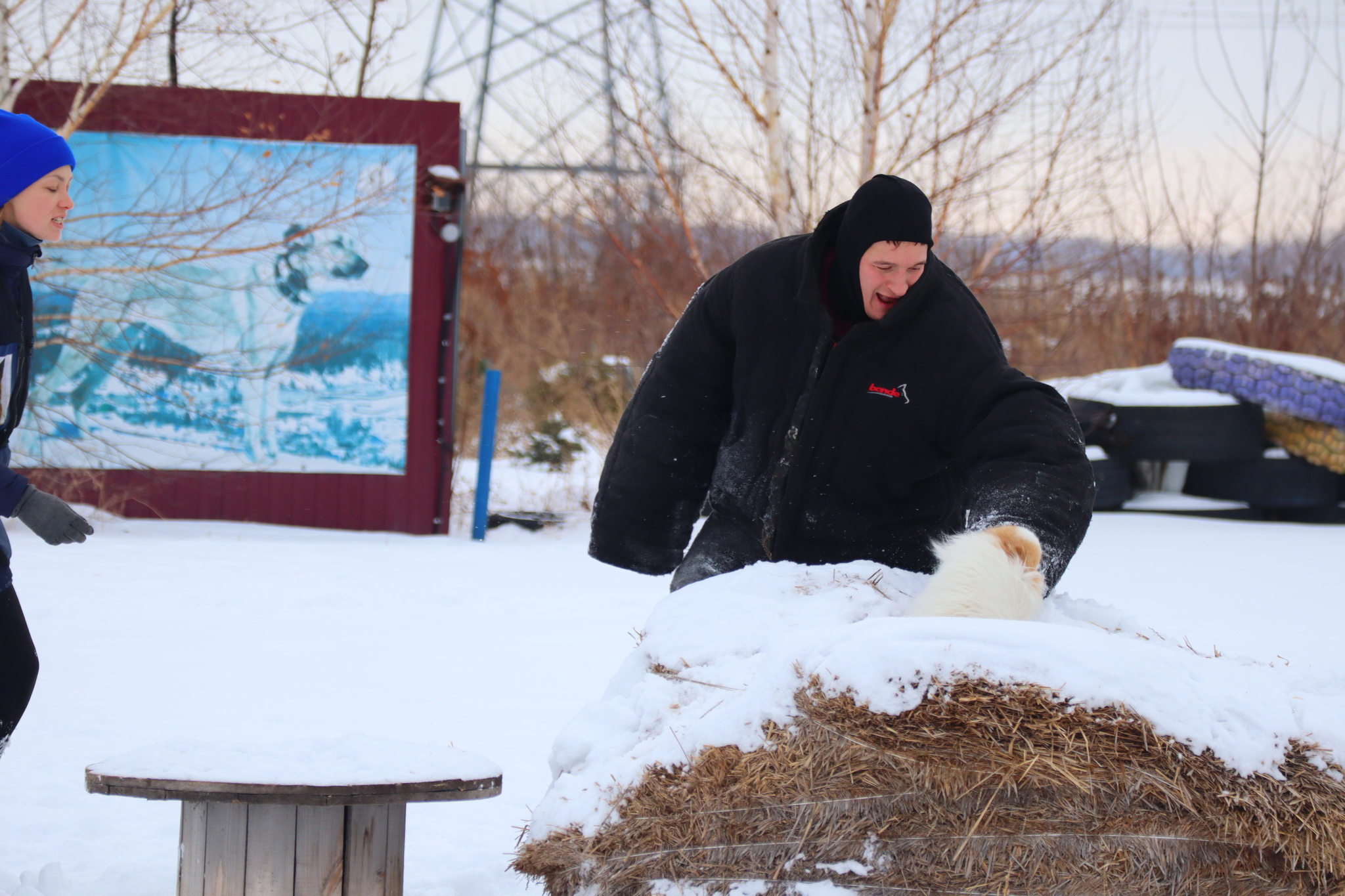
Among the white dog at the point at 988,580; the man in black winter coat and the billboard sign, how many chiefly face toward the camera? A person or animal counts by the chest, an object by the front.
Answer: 2

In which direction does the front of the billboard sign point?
toward the camera

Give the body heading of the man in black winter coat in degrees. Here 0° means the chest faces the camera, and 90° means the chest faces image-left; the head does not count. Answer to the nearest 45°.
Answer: approximately 0°

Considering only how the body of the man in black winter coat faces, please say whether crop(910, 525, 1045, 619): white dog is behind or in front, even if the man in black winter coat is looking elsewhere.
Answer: in front

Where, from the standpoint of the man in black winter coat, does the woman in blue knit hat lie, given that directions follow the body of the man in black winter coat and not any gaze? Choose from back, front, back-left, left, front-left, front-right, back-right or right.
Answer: right

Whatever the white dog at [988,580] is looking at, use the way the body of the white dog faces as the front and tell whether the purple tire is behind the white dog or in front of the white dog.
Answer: in front

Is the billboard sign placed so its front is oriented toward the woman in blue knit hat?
yes

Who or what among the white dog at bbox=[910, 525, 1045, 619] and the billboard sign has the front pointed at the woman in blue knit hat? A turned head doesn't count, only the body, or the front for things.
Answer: the billboard sign

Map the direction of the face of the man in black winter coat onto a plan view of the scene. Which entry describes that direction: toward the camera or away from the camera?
toward the camera

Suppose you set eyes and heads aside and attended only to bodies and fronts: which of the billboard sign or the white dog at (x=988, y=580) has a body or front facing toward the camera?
the billboard sign

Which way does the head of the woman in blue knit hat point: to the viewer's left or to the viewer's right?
to the viewer's right

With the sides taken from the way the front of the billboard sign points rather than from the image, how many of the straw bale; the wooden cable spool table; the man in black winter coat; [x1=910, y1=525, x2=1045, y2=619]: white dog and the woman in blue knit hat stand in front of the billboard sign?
5

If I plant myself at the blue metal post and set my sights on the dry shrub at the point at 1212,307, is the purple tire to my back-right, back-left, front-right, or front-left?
front-right

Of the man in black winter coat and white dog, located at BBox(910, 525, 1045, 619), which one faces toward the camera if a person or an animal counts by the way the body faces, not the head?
the man in black winter coat

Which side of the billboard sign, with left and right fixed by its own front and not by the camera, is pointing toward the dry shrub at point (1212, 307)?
left

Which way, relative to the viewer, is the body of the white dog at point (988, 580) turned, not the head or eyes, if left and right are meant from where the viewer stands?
facing away from the viewer and to the right of the viewer

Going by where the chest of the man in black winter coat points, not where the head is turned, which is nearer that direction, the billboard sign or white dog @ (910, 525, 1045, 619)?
the white dog
